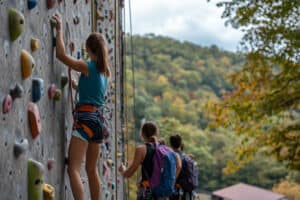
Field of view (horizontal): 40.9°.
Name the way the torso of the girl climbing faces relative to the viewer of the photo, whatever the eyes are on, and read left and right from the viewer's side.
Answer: facing away from the viewer and to the left of the viewer

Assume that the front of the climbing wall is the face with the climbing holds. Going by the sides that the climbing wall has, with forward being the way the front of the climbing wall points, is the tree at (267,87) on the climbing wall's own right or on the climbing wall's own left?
on the climbing wall's own left

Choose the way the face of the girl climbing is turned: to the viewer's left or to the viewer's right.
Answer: to the viewer's left

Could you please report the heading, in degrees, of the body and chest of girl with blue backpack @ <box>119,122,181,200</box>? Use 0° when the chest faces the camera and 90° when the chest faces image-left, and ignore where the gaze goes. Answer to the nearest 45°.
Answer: approximately 135°

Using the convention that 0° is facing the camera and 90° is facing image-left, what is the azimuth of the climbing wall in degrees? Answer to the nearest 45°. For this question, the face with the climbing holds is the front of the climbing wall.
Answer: approximately 315°

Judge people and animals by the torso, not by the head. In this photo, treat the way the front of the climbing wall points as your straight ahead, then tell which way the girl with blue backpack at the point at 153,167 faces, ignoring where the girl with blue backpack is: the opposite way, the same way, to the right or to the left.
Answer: the opposite way

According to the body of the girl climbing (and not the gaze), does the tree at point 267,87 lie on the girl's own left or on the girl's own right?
on the girl's own right

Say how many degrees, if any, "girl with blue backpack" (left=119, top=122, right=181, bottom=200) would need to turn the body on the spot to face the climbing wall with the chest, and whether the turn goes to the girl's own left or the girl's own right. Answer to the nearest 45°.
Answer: approximately 90° to the girl's own left
